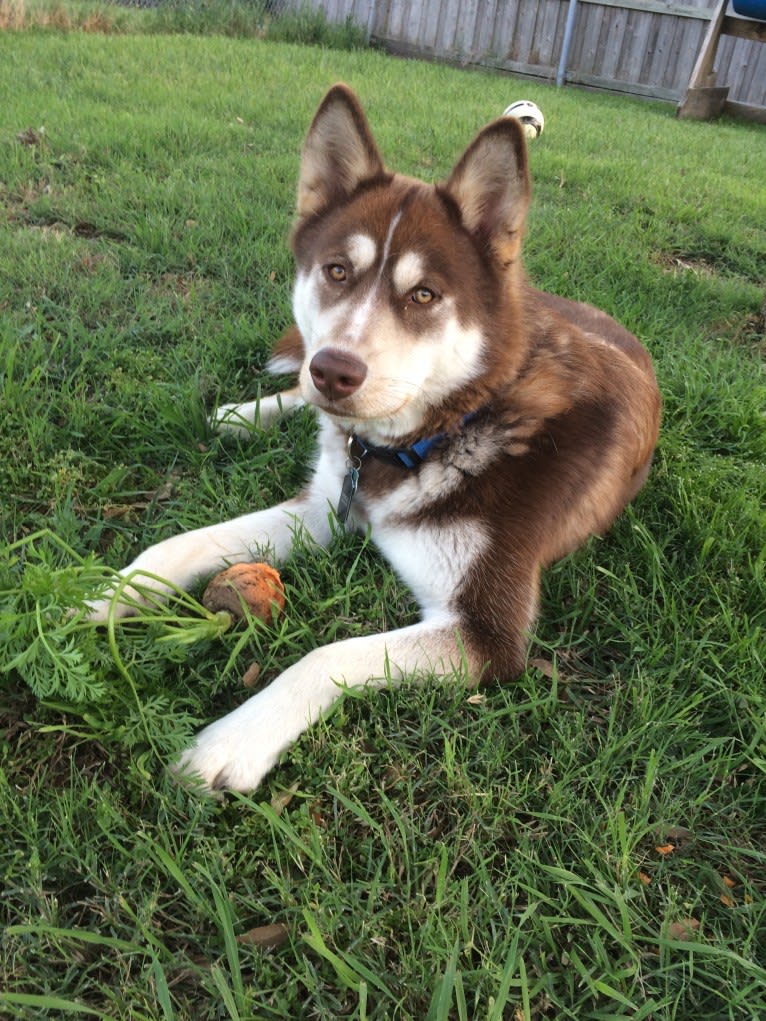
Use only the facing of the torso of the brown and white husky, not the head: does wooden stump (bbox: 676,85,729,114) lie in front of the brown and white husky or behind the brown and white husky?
behind

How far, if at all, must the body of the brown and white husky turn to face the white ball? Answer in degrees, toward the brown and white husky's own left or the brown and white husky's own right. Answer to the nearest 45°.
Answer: approximately 135° to the brown and white husky's own right

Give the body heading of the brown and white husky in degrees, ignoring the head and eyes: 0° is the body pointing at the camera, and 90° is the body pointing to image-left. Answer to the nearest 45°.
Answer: approximately 45°

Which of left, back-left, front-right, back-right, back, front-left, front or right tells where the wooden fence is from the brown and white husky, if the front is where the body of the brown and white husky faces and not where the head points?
back-right
